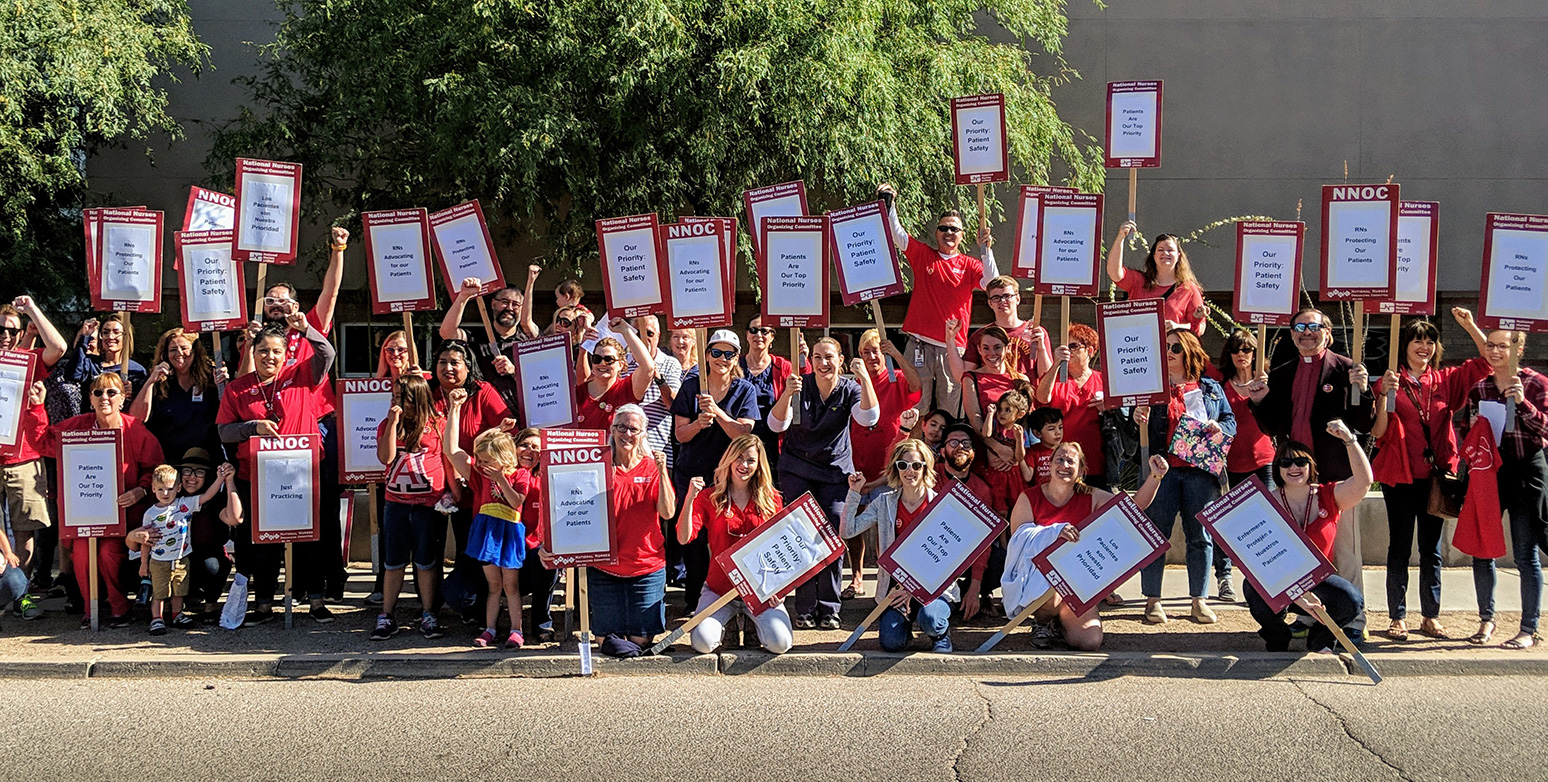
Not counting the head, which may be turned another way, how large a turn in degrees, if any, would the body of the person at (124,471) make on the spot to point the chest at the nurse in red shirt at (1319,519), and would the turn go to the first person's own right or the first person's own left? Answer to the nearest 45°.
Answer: approximately 45° to the first person's own left

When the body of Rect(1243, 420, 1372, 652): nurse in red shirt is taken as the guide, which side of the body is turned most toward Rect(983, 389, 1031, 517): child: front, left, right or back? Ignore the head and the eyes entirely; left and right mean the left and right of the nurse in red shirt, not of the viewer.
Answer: right

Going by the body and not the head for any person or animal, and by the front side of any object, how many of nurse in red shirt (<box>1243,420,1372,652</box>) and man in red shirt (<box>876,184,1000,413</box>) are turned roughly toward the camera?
2

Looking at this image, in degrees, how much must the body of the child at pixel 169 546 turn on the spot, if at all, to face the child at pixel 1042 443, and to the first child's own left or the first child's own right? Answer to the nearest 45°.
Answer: approximately 45° to the first child's own left

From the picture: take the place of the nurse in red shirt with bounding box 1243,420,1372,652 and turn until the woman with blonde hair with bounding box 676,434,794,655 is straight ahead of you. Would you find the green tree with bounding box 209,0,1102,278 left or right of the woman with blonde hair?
right

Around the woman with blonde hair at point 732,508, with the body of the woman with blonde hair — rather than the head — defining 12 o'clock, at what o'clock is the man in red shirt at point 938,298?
The man in red shirt is roughly at 7 o'clock from the woman with blonde hair.

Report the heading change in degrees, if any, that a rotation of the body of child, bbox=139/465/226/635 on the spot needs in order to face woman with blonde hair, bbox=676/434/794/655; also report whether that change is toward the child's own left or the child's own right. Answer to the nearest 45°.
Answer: approximately 45° to the child's own left

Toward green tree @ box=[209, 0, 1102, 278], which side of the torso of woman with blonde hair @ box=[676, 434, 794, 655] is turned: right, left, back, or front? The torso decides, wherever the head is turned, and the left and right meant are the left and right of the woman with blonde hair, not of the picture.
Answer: back

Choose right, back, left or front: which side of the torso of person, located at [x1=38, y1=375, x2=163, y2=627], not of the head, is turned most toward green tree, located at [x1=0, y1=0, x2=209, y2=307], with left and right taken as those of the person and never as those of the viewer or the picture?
back

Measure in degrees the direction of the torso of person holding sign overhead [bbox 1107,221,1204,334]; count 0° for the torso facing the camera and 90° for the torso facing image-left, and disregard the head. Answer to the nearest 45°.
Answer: approximately 0°
